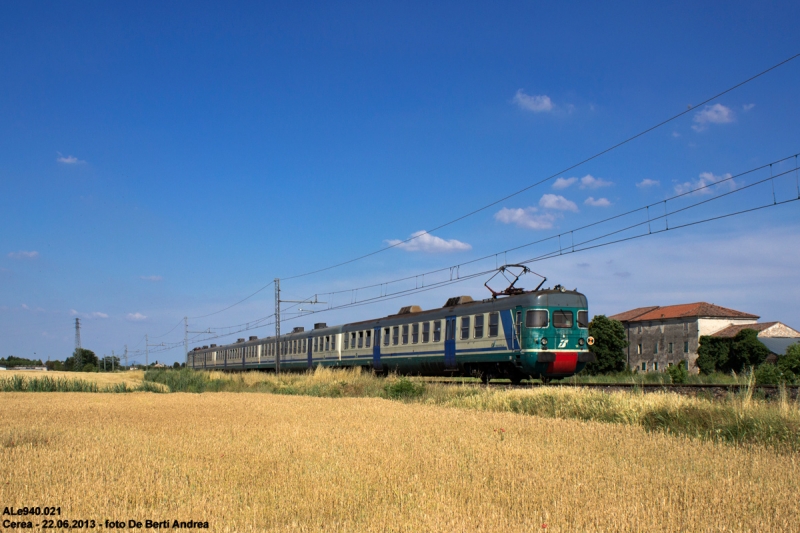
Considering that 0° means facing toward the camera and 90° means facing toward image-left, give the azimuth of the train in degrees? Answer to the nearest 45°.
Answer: approximately 315°
